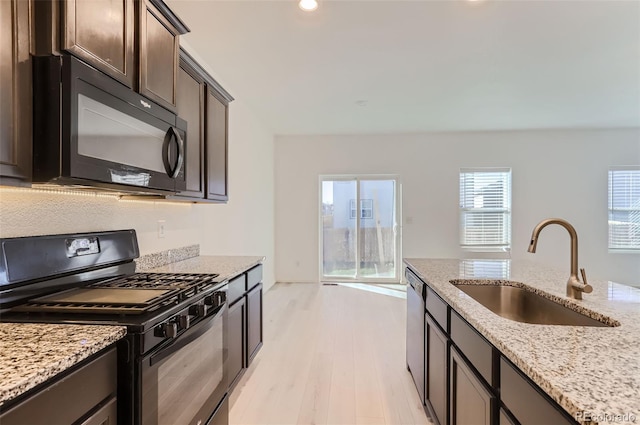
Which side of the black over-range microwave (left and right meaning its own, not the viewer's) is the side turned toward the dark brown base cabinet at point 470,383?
front

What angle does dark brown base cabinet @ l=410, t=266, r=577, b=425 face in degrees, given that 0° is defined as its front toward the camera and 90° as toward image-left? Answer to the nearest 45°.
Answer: approximately 45°

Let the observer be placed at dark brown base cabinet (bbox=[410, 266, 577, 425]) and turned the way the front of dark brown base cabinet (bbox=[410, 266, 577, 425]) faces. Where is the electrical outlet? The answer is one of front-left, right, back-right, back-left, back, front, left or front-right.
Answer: front-right

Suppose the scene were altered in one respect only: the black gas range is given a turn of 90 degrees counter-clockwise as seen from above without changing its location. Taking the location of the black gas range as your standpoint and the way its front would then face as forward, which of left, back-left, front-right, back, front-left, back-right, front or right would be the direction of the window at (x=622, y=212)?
front-right

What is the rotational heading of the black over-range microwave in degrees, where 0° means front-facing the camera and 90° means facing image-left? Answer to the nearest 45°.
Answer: approximately 315°

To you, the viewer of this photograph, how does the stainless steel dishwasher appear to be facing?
facing to the left of the viewer

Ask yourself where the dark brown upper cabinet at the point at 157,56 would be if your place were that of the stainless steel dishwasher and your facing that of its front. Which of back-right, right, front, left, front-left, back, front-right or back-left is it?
front-left

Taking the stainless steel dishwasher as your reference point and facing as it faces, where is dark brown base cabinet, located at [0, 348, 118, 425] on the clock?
The dark brown base cabinet is roughly at 10 o'clock from the stainless steel dishwasher.

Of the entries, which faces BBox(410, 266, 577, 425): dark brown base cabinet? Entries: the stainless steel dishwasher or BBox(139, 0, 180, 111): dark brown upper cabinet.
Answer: the dark brown upper cabinet

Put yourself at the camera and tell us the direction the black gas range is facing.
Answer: facing the viewer and to the right of the viewer

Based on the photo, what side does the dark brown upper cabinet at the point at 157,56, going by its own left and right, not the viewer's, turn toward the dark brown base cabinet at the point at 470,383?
front
